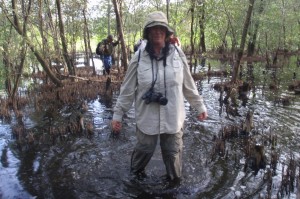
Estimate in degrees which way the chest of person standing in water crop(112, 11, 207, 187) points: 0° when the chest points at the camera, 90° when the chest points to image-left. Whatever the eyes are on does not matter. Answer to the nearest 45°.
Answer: approximately 0°

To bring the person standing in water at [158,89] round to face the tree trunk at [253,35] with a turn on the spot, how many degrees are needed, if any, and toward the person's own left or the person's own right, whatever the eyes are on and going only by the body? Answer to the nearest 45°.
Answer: approximately 180°
